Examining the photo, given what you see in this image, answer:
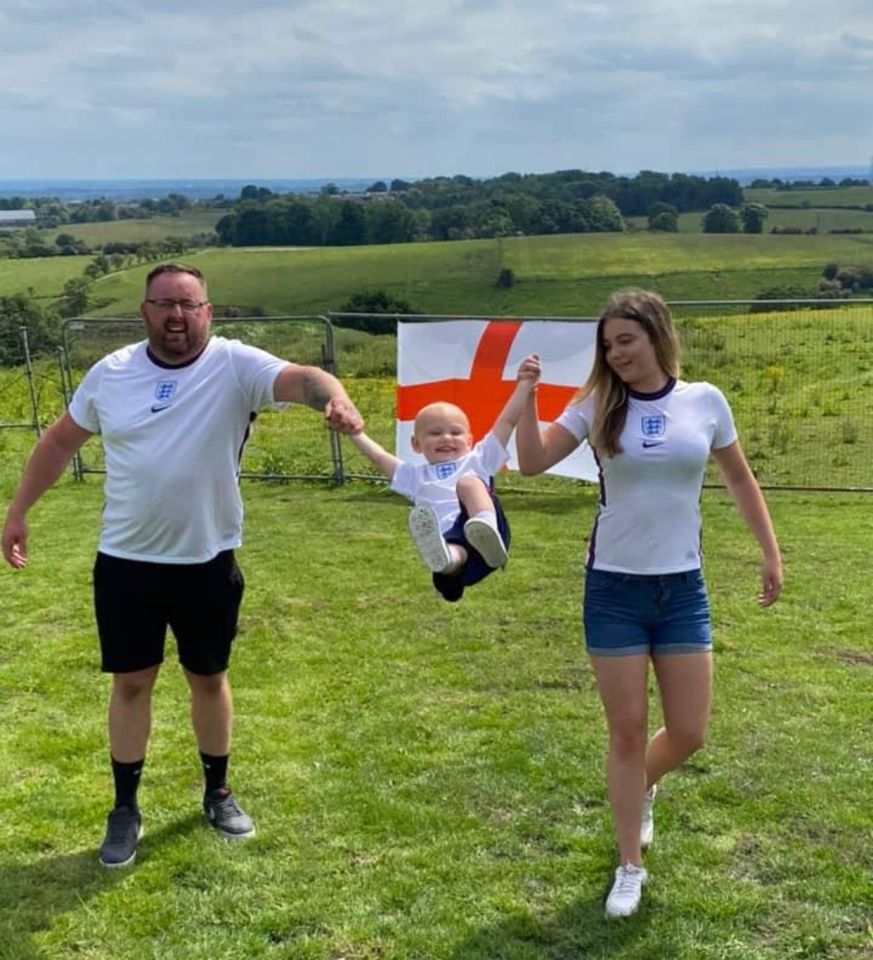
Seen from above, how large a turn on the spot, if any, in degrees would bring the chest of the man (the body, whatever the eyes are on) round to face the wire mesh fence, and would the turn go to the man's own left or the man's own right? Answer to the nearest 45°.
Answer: approximately 135° to the man's own left

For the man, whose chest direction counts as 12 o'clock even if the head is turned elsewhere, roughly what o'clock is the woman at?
The woman is roughly at 10 o'clock from the man.

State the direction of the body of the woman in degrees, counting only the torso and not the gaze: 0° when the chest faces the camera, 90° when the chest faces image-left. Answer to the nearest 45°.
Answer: approximately 0°

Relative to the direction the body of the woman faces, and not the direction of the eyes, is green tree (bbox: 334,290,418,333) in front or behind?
behind

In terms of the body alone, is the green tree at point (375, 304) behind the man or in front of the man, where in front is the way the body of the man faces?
behind

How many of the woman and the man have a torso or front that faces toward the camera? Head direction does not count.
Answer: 2

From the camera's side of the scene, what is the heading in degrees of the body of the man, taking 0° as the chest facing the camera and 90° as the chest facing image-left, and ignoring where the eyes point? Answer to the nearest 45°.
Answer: approximately 0°

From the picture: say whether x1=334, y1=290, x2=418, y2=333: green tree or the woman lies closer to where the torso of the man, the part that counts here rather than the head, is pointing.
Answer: the woman

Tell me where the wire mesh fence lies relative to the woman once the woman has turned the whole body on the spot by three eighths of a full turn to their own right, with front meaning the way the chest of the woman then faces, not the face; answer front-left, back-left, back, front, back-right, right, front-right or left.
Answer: front-right

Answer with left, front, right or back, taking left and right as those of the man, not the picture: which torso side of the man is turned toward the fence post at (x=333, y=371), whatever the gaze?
back

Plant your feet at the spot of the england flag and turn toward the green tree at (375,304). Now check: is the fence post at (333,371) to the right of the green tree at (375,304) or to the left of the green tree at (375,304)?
left
